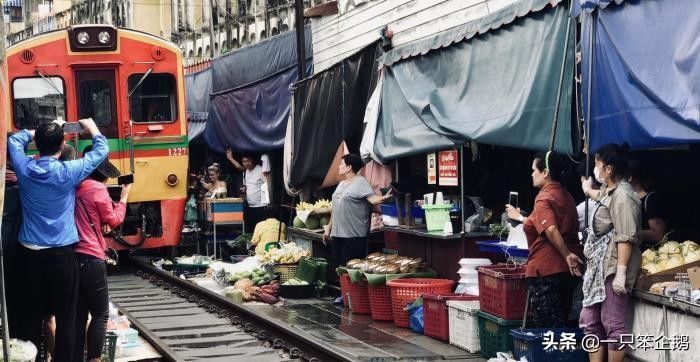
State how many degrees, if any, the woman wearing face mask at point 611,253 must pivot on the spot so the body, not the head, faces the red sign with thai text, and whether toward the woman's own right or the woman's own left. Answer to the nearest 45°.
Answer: approximately 45° to the woman's own right

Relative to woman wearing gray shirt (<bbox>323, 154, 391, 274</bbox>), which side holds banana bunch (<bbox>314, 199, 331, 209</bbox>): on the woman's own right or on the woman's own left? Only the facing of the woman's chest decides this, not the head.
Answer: on the woman's own right

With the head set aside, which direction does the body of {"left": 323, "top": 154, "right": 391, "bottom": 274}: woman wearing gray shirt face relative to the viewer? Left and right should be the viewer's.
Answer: facing the viewer and to the left of the viewer

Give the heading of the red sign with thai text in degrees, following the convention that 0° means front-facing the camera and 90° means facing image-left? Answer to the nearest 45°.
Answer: approximately 0°

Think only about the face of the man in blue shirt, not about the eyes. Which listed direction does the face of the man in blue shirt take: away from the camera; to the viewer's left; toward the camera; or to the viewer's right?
away from the camera

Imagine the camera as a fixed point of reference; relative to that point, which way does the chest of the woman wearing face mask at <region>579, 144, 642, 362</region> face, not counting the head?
to the viewer's left
